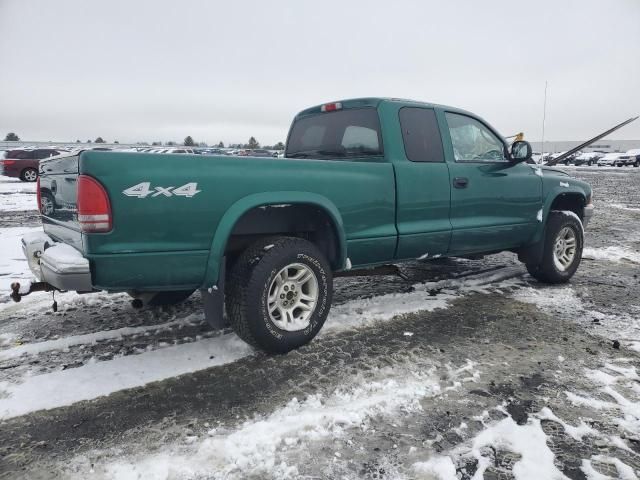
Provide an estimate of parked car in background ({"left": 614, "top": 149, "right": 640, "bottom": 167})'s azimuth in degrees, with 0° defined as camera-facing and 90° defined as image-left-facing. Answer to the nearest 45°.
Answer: approximately 45°

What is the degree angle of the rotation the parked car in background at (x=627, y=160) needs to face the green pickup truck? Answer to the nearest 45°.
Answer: approximately 45° to its left

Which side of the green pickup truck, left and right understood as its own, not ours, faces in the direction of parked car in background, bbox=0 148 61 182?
left

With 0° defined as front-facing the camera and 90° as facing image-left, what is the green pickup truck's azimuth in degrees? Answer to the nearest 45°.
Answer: approximately 225°
